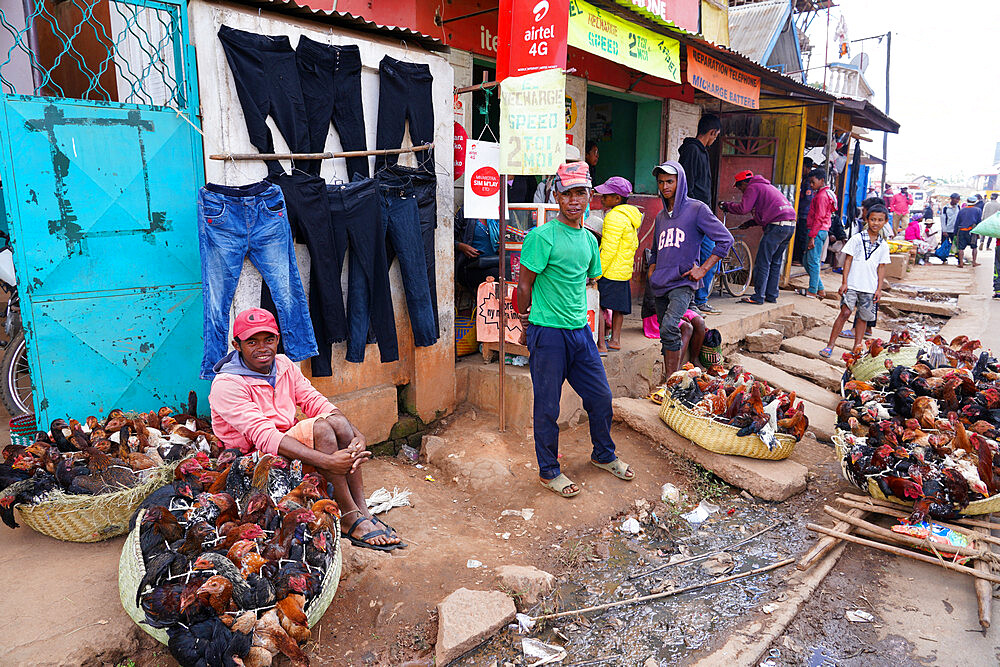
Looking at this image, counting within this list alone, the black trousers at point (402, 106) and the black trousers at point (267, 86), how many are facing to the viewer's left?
0

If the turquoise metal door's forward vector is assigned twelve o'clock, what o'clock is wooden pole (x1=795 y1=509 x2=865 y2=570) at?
The wooden pole is roughly at 10 o'clock from the turquoise metal door.

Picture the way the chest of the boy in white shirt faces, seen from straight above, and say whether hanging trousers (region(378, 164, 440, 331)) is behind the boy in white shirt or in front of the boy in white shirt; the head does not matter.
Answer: in front

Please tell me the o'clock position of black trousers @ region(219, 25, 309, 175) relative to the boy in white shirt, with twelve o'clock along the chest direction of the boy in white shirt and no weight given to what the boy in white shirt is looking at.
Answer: The black trousers is roughly at 1 o'clock from the boy in white shirt.

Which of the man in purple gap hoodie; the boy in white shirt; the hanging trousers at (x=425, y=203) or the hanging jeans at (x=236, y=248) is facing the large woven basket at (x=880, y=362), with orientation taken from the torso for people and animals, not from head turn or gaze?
the boy in white shirt

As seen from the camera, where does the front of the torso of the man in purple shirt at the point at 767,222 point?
to the viewer's left

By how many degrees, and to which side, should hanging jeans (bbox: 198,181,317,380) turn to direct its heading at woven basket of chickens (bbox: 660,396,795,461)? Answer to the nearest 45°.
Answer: approximately 90° to its left

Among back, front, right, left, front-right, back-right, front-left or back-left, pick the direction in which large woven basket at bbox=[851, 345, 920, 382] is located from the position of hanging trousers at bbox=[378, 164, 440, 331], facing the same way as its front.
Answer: left
